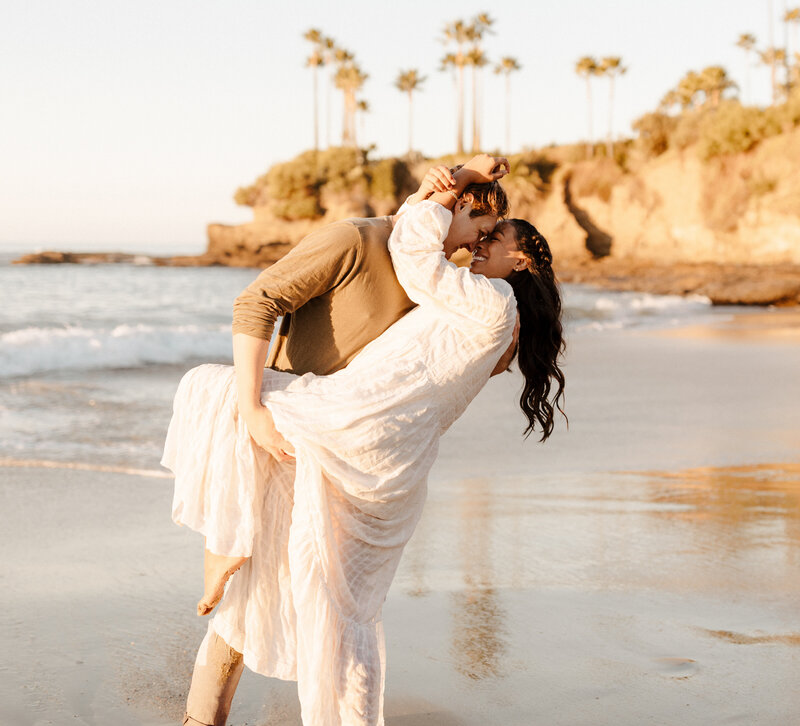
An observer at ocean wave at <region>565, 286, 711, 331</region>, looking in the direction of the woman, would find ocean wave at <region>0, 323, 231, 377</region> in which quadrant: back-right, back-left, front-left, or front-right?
front-right

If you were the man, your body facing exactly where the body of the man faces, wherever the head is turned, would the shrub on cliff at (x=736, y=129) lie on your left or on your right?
on your left

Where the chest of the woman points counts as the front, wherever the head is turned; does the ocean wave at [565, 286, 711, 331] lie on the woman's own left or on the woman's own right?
on the woman's own right

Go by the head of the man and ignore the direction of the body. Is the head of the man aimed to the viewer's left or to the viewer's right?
to the viewer's right

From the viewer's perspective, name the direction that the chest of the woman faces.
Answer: to the viewer's left

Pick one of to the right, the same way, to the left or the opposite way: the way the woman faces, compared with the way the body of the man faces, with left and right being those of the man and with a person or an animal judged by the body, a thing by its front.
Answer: the opposite way

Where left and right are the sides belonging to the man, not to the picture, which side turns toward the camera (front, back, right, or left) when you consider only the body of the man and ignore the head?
right

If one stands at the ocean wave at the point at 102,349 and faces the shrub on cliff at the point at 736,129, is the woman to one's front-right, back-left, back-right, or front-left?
back-right

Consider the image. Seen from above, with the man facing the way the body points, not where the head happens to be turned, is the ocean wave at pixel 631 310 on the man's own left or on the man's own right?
on the man's own left
